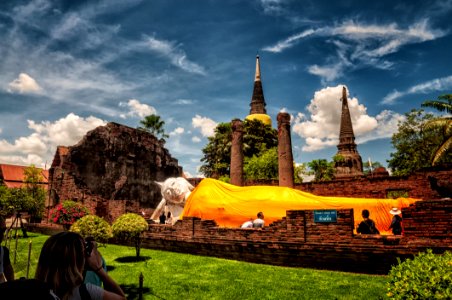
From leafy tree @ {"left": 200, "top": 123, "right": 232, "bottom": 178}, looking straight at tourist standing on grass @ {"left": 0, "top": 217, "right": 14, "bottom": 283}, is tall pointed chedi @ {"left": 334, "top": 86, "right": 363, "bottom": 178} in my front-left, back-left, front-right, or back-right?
back-left

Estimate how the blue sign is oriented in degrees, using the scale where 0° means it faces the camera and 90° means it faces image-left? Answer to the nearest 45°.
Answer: approximately 0°

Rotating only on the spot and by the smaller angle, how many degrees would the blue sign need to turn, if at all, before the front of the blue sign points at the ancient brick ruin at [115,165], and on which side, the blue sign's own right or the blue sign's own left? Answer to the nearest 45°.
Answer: approximately 135° to the blue sign's own right

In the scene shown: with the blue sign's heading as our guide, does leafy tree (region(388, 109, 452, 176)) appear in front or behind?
behind

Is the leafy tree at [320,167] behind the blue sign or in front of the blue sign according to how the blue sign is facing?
behind

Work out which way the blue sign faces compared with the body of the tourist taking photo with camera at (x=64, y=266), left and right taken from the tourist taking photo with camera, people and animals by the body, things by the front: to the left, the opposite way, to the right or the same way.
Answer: the opposite way

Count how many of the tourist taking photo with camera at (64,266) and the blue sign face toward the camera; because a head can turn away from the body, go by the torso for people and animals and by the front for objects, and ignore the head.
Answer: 1

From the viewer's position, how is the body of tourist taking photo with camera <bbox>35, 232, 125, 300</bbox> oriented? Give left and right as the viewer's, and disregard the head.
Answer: facing away from the viewer and to the right of the viewer

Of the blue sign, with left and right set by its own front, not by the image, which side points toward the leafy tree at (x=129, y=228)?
right
